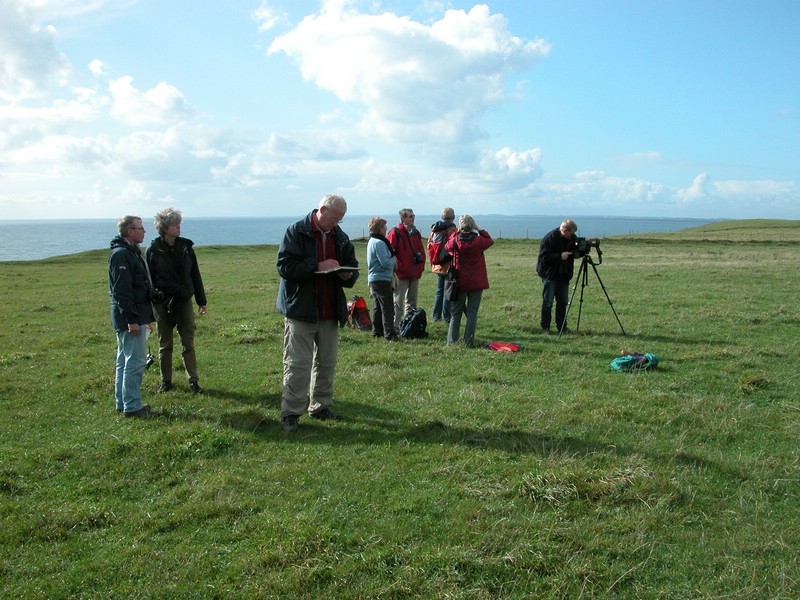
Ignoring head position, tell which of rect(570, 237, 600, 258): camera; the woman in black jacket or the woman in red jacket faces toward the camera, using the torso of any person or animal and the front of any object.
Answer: the woman in black jacket

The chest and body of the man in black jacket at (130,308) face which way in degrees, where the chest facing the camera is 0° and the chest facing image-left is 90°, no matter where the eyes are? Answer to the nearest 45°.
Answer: approximately 270°

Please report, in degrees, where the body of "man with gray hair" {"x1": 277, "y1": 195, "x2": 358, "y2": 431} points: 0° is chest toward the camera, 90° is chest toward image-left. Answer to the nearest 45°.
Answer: approximately 315°

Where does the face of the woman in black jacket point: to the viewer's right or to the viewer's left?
to the viewer's right

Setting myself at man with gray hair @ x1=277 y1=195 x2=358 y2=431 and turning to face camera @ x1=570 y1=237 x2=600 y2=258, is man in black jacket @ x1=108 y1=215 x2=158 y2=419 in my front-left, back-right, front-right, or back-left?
back-left

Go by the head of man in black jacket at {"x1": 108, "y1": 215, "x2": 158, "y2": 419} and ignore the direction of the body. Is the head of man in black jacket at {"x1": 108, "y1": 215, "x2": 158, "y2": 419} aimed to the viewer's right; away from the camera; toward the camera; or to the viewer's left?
to the viewer's right

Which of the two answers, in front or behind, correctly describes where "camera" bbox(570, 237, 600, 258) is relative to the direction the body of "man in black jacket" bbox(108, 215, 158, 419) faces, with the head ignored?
in front

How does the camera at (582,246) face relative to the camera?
to the viewer's right

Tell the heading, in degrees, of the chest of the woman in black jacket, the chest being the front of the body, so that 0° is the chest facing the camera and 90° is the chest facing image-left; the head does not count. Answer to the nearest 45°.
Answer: approximately 0°

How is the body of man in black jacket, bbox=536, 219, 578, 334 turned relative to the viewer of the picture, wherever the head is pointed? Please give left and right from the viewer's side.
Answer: facing the viewer and to the right of the viewer

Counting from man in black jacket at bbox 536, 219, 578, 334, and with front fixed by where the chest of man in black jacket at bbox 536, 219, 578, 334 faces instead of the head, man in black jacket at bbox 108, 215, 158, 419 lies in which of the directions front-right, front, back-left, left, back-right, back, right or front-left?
right

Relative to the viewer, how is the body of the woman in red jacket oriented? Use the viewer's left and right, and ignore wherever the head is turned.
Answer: facing away from the viewer
